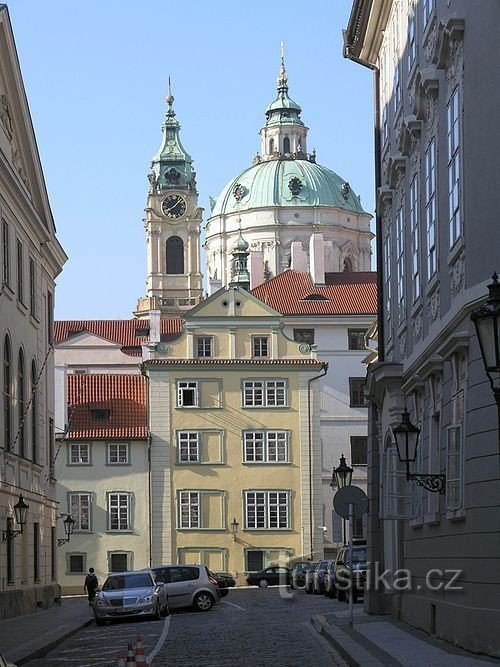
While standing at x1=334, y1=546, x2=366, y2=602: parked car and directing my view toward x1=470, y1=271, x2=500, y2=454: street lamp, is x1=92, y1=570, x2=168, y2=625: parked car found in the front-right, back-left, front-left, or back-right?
front-right

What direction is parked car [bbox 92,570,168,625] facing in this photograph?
toward the camera

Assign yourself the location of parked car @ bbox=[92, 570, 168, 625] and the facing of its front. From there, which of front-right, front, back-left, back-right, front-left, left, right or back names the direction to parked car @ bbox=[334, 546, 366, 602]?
back-left

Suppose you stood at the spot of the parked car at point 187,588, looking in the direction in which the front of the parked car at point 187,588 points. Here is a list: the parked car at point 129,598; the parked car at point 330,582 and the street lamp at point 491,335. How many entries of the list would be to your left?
2

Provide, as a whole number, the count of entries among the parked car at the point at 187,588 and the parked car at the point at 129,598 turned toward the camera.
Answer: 1

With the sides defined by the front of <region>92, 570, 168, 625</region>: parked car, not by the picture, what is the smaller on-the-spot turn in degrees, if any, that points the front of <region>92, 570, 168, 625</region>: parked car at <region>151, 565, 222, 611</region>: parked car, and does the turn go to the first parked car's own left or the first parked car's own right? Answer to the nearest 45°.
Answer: approximately 180°

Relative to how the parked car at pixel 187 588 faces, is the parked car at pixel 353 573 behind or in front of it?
behind

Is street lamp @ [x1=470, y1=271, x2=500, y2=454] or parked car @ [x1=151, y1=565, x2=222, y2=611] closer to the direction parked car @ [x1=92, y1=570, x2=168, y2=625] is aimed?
the street lamp

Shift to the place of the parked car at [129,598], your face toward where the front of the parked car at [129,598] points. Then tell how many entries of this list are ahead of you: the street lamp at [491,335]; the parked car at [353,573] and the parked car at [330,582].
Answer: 1

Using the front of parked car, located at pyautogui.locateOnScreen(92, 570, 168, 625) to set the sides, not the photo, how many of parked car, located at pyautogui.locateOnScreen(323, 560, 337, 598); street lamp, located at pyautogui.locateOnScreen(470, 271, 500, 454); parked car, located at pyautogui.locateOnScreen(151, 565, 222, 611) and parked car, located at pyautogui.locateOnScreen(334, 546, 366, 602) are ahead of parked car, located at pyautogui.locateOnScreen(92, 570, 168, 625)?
1

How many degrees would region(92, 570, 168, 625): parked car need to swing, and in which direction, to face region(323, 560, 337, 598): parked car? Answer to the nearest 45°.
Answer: approximately 135° to its left
